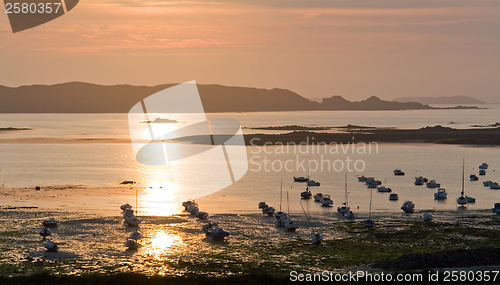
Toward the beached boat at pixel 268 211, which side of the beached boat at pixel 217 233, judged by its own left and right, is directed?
left

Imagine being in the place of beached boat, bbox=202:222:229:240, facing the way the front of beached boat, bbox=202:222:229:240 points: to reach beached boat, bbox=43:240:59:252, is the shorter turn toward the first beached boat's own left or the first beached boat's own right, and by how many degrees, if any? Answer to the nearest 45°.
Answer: approximately 135° to the first beached boat's own right

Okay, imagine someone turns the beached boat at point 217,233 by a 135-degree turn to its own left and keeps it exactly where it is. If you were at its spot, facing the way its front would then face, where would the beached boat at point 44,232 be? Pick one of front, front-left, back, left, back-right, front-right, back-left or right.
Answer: left

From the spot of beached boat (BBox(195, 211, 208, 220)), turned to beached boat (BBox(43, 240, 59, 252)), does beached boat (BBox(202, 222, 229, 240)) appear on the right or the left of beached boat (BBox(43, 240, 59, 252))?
left

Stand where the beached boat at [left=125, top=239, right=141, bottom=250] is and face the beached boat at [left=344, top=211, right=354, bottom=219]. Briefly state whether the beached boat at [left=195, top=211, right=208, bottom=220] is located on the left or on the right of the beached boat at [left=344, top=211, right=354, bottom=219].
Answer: left

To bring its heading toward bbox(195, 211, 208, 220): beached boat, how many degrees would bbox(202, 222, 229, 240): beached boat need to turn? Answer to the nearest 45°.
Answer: approximately 135° to its left
